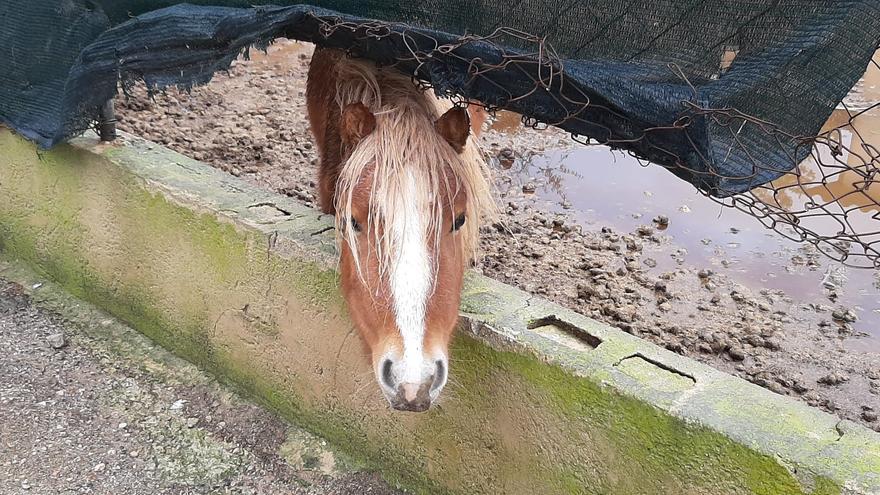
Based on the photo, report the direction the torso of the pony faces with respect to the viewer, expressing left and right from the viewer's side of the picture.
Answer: facing the viewer
